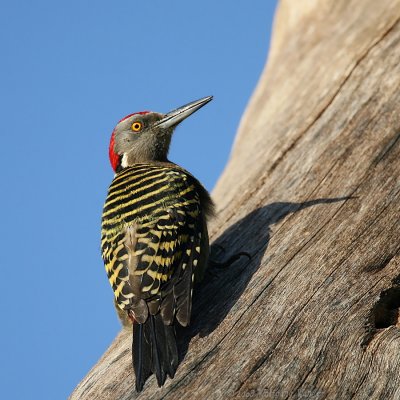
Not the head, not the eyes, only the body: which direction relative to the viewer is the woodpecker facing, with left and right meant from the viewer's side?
facing away from the viewer and to the right of the viewer
